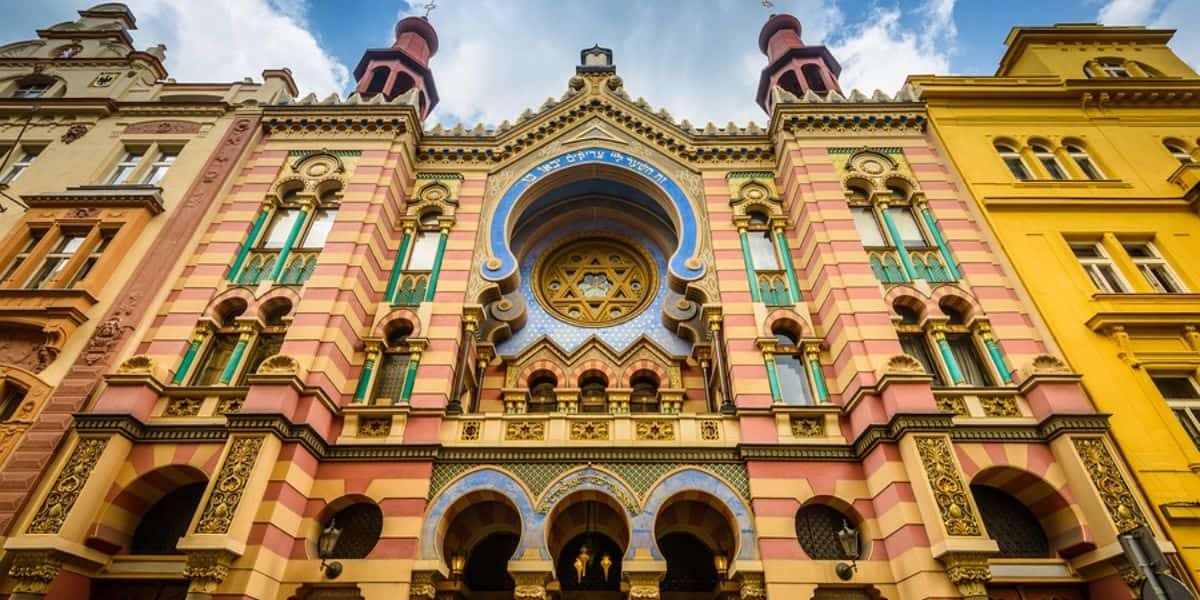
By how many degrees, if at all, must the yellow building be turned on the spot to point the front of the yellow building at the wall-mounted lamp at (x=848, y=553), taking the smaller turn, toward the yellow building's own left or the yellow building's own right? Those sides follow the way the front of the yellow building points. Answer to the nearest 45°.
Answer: approximately 45° to the yellow building's own right

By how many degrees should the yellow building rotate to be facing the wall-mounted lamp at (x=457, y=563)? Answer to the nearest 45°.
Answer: approximately 45° to its right

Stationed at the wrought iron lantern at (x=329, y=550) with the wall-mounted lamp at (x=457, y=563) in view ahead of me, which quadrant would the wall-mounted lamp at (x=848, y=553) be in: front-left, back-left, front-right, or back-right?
front-right

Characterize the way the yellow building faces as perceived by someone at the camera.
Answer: facing the viewer

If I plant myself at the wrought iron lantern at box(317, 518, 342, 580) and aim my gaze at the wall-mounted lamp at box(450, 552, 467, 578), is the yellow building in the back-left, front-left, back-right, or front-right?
front-right

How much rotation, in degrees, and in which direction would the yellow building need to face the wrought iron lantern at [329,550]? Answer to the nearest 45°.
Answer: approximately 45° to its right
